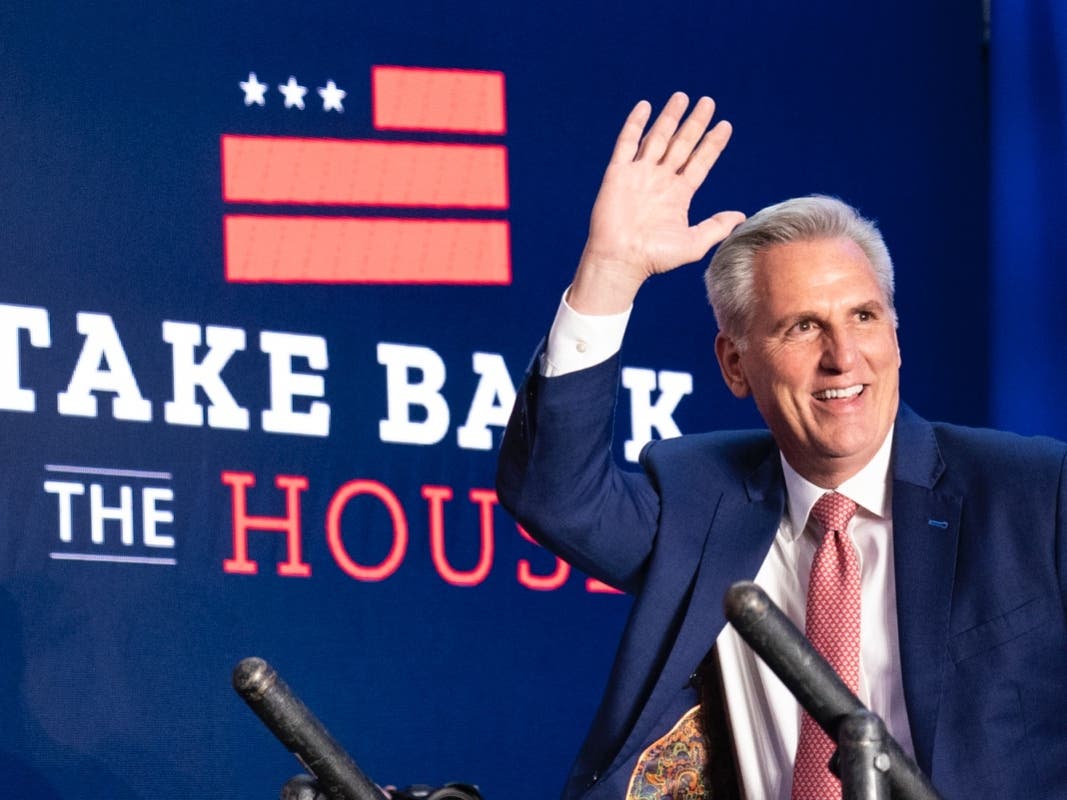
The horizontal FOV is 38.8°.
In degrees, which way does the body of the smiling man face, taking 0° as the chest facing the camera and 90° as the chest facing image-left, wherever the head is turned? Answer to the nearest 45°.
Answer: approximately 0°

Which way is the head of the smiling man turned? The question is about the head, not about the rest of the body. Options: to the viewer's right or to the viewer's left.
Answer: to the viewer's right

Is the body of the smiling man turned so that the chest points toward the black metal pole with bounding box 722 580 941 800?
yes
